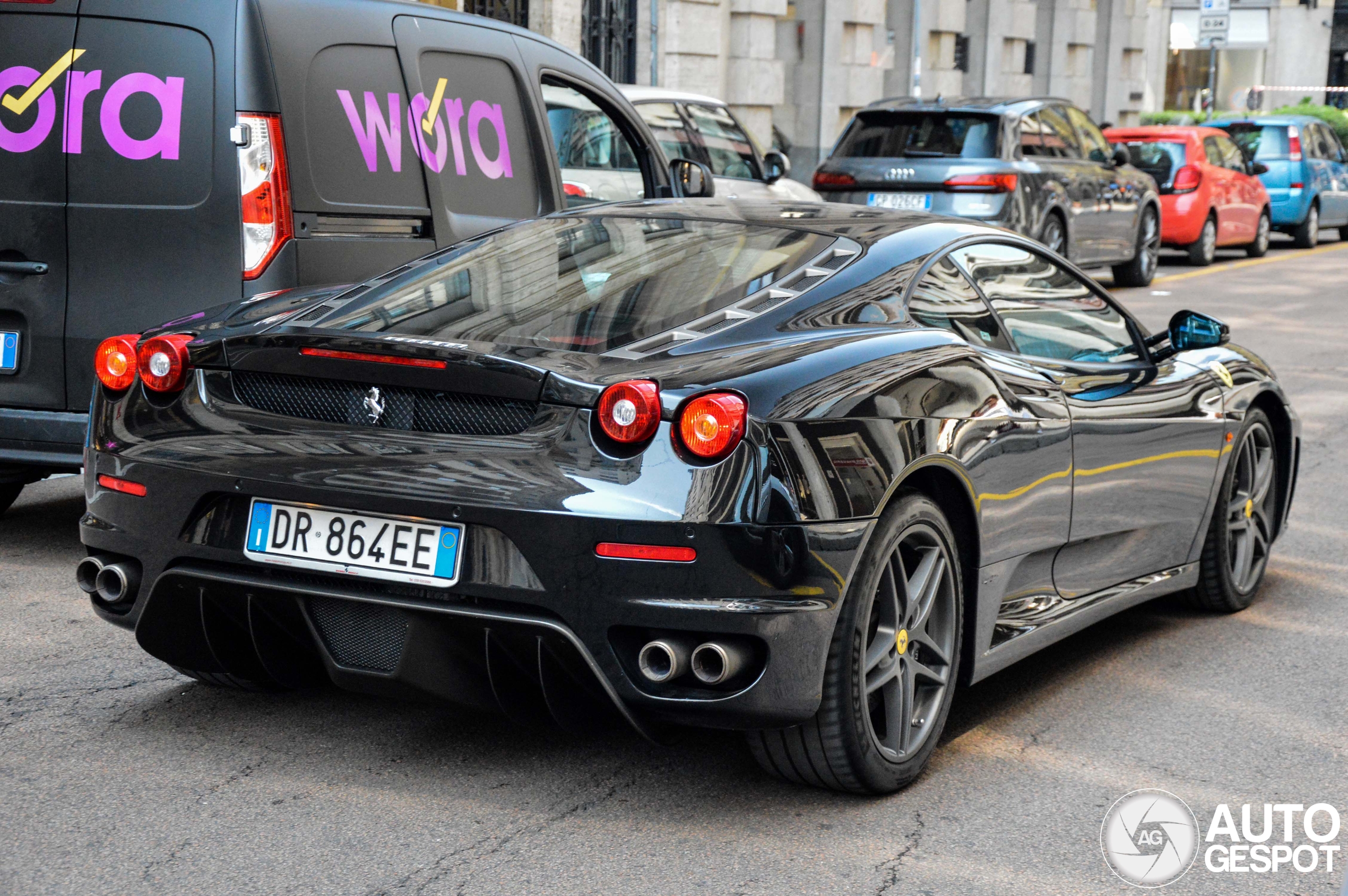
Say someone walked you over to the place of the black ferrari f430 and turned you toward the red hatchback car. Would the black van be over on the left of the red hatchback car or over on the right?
left

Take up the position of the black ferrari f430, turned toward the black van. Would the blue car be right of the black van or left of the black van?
right

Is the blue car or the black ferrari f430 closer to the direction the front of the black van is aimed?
the blue car

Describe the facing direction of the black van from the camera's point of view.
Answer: facing away from the viewer and to the right of the viewer

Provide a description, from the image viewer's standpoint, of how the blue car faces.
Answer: facing away from the viewer and to the right of the viewer

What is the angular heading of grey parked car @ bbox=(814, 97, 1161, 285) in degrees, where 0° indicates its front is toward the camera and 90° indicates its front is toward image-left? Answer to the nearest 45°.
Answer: approximately 225°

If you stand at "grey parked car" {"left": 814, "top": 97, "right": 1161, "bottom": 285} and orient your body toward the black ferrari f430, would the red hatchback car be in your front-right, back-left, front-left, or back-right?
back-left

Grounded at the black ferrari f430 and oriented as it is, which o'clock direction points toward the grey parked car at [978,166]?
The grey parked car is roughly at 11 o'clock from the black ferrari f430.
